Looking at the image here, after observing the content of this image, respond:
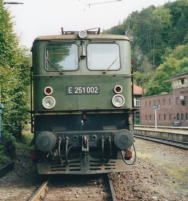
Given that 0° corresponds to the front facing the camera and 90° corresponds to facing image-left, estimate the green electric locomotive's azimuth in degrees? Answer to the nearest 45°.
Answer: approximately 0°
